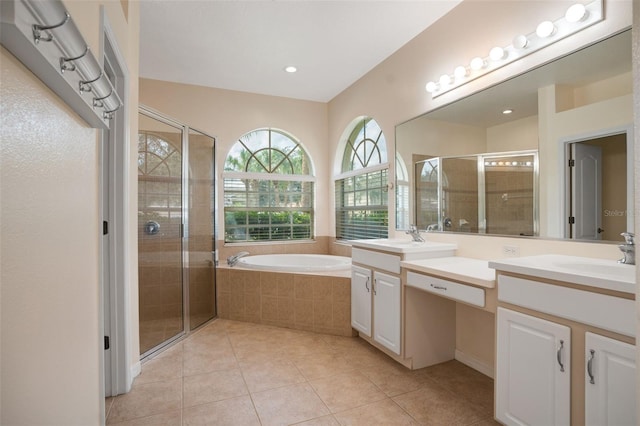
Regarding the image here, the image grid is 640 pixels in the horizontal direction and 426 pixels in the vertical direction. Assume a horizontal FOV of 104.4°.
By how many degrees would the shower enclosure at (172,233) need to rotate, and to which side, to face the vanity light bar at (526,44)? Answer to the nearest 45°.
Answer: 0° — it already faces it

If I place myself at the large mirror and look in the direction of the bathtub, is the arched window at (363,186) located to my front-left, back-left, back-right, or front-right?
front-right

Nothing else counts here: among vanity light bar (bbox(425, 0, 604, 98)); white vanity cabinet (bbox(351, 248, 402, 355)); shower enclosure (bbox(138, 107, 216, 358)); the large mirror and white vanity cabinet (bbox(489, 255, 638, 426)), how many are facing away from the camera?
0

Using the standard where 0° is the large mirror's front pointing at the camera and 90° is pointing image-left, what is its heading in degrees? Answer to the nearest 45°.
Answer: approximately 45°

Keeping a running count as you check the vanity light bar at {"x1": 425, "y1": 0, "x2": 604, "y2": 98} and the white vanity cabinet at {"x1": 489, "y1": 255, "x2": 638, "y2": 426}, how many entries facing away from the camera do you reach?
0

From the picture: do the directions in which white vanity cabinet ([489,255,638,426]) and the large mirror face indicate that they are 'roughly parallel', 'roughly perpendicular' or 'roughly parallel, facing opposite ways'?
roughly parallel

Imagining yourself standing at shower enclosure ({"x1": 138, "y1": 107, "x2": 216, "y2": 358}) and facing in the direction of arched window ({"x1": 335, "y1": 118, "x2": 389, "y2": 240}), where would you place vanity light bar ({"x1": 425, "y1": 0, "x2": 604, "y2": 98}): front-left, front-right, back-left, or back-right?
front-right

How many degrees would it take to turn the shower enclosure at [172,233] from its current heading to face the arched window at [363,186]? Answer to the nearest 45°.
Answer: approximately 45° to its left

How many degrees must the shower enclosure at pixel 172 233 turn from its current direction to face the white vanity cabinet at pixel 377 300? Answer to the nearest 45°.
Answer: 0° — it already faces it

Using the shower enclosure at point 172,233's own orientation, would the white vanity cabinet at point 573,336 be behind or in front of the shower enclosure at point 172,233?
in front

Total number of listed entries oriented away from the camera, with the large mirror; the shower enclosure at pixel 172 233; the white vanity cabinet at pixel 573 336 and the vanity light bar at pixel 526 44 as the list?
0

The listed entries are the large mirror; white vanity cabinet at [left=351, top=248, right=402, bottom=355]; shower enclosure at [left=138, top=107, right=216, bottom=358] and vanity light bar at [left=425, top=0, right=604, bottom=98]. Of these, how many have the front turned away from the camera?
0
